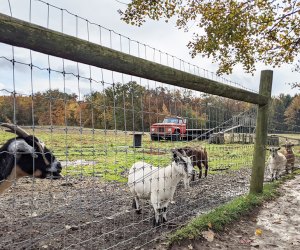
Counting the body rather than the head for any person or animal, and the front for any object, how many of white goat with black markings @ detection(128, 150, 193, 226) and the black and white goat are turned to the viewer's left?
0

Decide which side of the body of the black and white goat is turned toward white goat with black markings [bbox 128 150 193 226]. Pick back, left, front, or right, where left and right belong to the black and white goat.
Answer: front

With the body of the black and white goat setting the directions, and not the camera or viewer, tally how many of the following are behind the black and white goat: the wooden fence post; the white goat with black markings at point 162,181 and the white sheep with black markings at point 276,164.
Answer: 0

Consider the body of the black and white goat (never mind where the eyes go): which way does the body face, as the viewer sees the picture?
to the viewer's right

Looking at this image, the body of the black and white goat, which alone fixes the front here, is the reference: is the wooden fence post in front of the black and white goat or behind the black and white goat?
in front

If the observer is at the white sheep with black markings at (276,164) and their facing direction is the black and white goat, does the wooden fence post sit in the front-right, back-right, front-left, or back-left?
front-left
